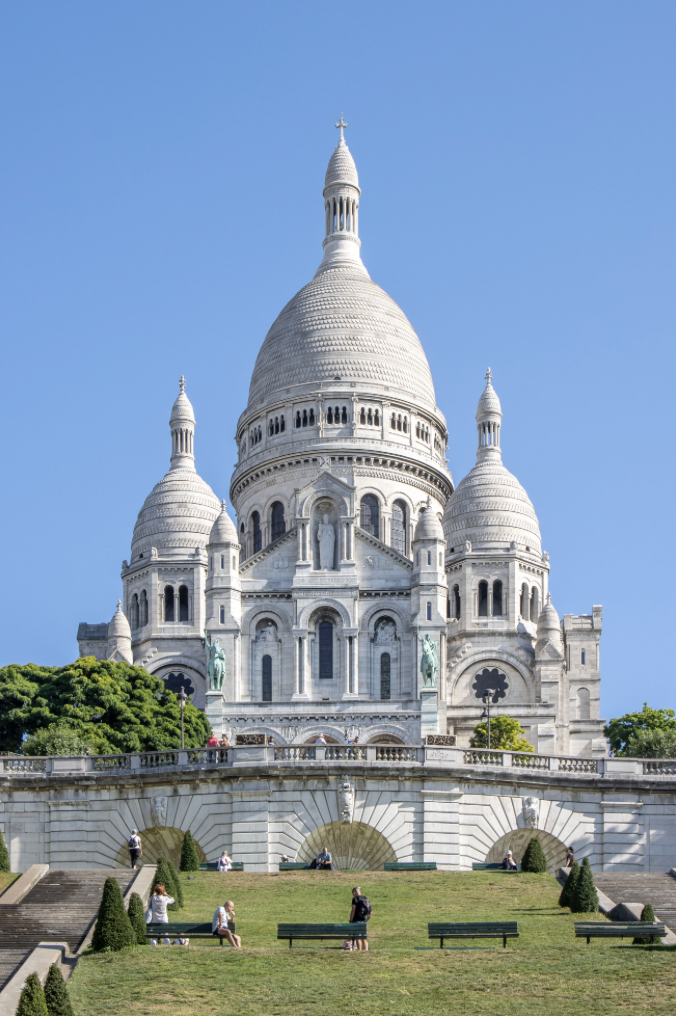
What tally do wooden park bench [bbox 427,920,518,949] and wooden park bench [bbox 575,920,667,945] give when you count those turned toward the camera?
2

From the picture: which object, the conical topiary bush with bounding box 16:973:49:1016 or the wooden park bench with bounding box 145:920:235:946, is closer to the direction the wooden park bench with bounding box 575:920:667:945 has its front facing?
the conical topiary bush

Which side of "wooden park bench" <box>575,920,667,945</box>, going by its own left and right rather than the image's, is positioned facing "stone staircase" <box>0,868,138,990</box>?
right

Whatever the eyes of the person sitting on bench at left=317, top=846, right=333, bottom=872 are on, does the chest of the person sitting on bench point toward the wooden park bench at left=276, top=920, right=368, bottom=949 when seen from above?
yes

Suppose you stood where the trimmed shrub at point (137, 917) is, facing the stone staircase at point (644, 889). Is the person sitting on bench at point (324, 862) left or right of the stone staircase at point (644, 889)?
left

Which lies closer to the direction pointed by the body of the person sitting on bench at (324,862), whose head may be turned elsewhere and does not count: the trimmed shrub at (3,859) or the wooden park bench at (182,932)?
the wooden park bench

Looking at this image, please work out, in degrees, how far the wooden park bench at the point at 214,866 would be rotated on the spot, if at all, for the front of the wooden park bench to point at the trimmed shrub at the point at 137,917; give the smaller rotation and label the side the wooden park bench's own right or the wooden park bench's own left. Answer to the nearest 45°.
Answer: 0° — it already faces it

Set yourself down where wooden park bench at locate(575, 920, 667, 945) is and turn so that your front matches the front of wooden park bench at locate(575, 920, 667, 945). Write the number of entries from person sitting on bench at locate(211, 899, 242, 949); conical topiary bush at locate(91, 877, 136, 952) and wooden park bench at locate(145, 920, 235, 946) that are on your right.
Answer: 3

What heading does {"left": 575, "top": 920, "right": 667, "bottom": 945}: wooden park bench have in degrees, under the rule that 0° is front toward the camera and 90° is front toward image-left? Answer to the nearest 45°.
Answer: approximately 0°

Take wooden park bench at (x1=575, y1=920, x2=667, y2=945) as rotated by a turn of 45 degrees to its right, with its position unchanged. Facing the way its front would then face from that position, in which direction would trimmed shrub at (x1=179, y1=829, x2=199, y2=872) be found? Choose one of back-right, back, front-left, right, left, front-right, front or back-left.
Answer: right

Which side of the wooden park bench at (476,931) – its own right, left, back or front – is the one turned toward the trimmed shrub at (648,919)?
left
